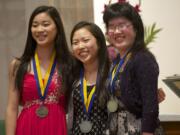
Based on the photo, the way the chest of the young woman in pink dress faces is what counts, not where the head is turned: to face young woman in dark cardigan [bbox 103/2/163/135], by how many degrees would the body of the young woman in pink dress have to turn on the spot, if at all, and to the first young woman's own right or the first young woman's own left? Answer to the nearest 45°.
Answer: approximately 45° to the first young woman's own left

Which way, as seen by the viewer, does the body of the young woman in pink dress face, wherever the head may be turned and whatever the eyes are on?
toward the camera

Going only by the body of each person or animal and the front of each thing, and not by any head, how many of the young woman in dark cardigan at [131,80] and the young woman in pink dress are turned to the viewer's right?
0

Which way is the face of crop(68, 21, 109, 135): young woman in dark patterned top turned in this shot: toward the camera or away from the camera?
toward the camera

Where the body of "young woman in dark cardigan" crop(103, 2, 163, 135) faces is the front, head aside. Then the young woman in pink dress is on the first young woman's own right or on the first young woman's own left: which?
on the first young woman's own right

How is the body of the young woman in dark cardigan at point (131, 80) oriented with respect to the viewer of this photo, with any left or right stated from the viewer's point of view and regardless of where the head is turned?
facing the viewer and to the left of the viewer
